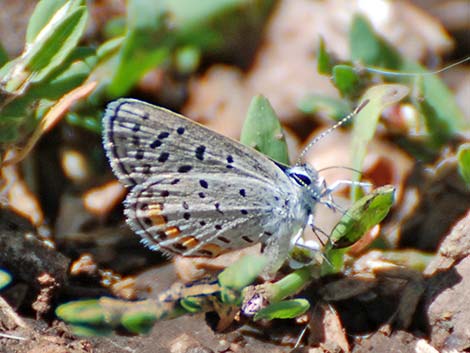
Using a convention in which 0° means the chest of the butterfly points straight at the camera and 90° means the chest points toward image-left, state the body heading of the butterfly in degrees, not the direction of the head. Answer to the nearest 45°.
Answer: approximately 270°

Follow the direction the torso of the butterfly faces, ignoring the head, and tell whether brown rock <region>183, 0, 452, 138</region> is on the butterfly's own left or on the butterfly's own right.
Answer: on the butterfly's own left

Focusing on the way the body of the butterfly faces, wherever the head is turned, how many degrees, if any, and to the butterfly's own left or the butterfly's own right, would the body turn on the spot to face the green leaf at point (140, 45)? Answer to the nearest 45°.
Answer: approximately 90° to the butterfly's own left

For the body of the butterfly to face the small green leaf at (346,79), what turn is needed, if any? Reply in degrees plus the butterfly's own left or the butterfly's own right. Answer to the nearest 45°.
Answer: approximately 45° to the butterfly's own left

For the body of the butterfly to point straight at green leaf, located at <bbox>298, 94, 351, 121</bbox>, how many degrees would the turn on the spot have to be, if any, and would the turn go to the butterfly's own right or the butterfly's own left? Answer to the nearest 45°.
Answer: approximately 45° to the butterfly's own left

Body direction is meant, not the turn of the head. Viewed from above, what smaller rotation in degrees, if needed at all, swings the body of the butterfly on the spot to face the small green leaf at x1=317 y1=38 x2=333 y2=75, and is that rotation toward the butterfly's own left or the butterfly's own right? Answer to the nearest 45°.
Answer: approximately 45° to the butterfly's own left

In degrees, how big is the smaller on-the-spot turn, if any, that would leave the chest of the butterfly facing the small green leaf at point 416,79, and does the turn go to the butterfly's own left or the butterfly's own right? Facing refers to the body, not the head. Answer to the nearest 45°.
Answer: approximately 45° to the butterfly's own left

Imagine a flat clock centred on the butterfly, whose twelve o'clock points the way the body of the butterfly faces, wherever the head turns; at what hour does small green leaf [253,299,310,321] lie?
The small green leaf is roughly at 2 o'clock from the butterfly.

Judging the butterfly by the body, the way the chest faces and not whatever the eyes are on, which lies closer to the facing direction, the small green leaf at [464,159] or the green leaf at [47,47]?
the small green leaf

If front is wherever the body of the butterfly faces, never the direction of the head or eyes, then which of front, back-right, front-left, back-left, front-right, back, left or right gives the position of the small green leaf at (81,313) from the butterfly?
back-right

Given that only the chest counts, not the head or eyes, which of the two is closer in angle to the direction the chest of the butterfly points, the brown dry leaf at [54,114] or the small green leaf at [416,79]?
the small green leaf

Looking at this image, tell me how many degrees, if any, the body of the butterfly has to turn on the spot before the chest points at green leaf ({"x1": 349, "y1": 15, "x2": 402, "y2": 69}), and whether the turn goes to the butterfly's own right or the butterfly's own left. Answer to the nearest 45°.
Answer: approximately 45° to the butterfly's own left
